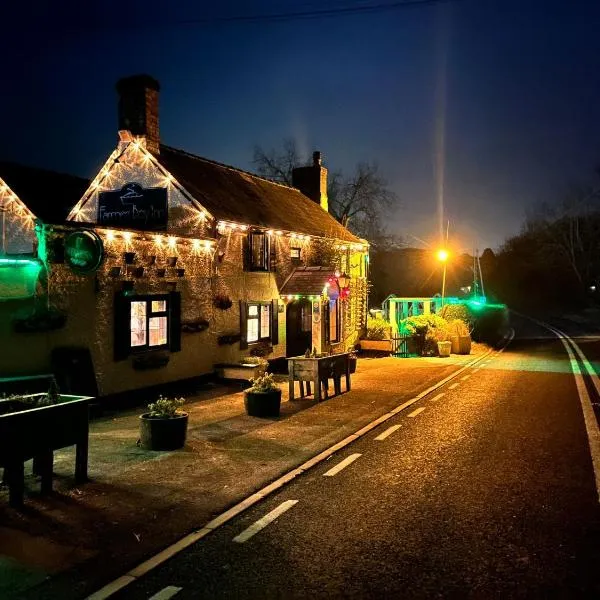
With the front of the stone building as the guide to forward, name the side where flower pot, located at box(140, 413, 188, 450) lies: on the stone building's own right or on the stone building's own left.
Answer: on the stone building's own right

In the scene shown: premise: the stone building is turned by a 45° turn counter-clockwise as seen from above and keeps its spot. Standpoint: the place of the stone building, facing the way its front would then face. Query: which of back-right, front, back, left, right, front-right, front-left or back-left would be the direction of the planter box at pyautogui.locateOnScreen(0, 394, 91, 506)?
right

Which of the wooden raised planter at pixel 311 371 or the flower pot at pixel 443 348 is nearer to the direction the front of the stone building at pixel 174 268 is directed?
the wooden raised planter

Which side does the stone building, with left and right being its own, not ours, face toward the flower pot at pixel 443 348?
left

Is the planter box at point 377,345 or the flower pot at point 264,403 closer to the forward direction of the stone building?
the flower pot

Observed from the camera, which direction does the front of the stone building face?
facing the viewer and to the right of the viewer

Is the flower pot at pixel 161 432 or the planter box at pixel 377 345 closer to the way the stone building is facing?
the flower pot
